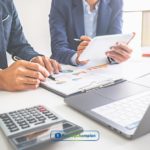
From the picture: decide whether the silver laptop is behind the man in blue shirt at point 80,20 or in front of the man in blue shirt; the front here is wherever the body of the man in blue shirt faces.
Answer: in front

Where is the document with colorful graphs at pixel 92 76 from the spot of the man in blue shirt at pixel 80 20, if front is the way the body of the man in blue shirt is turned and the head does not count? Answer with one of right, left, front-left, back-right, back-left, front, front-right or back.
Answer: front

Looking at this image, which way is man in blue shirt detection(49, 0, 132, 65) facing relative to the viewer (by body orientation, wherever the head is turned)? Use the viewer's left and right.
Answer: facing the viewer

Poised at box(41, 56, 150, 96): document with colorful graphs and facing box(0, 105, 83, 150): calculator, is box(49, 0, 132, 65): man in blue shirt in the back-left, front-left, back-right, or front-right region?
back-right

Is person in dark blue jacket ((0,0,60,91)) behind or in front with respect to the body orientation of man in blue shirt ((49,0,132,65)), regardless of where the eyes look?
in front

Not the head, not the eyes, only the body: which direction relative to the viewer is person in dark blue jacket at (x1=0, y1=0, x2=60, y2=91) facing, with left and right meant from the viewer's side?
facing the viewer and to the right of the viewer
